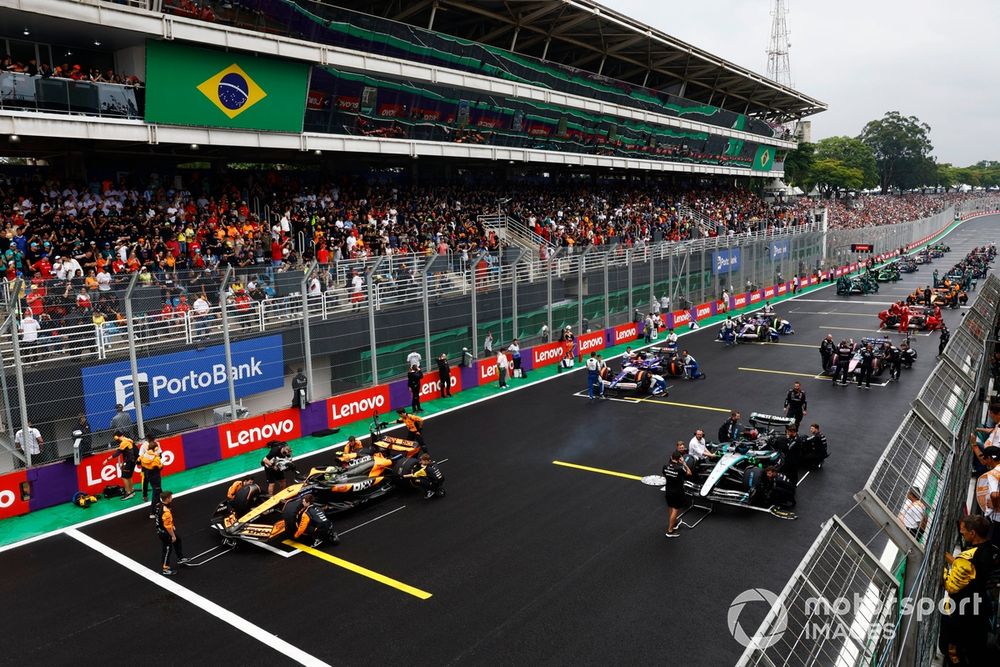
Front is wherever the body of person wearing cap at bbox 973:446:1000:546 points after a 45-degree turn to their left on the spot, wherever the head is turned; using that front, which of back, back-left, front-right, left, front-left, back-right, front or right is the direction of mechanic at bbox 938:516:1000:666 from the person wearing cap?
front-left

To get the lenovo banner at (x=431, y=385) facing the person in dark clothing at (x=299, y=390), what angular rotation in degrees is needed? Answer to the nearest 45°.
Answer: approximately 90° to its right

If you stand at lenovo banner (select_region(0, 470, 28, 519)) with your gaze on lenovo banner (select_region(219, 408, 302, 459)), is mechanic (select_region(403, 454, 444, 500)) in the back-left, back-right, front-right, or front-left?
front-right

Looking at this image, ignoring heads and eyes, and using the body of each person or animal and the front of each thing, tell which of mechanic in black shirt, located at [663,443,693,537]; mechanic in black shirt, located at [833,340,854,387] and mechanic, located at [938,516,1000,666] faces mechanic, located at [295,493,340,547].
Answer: mechanic, located at [938,516,1000,666]

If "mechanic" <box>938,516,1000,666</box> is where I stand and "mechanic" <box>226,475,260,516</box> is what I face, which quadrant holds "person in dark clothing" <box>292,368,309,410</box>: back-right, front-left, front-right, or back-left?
front-right

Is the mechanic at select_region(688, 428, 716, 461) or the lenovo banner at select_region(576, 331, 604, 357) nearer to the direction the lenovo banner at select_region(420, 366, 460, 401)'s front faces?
the mechanic

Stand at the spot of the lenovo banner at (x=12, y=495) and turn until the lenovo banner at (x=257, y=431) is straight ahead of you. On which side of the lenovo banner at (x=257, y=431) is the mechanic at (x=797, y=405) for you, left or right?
right

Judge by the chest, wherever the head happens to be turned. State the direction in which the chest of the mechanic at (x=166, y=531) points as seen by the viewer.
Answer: to the viewer's right

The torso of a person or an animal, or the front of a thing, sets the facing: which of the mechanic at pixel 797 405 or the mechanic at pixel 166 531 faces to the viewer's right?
the mechanic at pixel 166 531

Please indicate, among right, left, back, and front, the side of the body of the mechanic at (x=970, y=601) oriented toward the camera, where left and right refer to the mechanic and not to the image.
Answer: left

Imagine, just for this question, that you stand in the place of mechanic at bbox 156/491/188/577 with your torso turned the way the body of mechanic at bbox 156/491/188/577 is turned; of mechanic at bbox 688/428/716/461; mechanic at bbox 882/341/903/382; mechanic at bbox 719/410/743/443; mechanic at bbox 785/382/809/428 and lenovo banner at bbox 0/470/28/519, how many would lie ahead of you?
4

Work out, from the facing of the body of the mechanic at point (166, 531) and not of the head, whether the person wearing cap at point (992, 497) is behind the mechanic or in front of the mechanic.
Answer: in front

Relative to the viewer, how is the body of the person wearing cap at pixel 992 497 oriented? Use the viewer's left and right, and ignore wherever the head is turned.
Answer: facing to the left of the viewer
